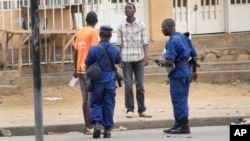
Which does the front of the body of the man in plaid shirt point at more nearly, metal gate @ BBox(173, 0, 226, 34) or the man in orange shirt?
the man in orange shirt

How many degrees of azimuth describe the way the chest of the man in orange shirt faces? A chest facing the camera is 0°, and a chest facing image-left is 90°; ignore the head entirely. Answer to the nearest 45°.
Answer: approximately 225°

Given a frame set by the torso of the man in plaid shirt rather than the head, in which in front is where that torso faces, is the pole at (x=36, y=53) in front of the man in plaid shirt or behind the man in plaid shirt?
in front

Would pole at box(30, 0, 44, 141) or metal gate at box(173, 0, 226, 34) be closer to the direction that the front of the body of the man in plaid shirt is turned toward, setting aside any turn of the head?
the pole

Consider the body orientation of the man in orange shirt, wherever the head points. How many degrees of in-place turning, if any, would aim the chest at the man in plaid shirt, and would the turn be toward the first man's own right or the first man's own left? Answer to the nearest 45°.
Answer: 0° — they already face them

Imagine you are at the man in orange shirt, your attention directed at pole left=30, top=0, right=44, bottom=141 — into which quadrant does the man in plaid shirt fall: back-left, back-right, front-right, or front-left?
back-left

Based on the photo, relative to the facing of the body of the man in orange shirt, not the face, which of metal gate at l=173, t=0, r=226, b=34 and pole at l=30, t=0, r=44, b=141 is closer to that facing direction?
the metal gate
